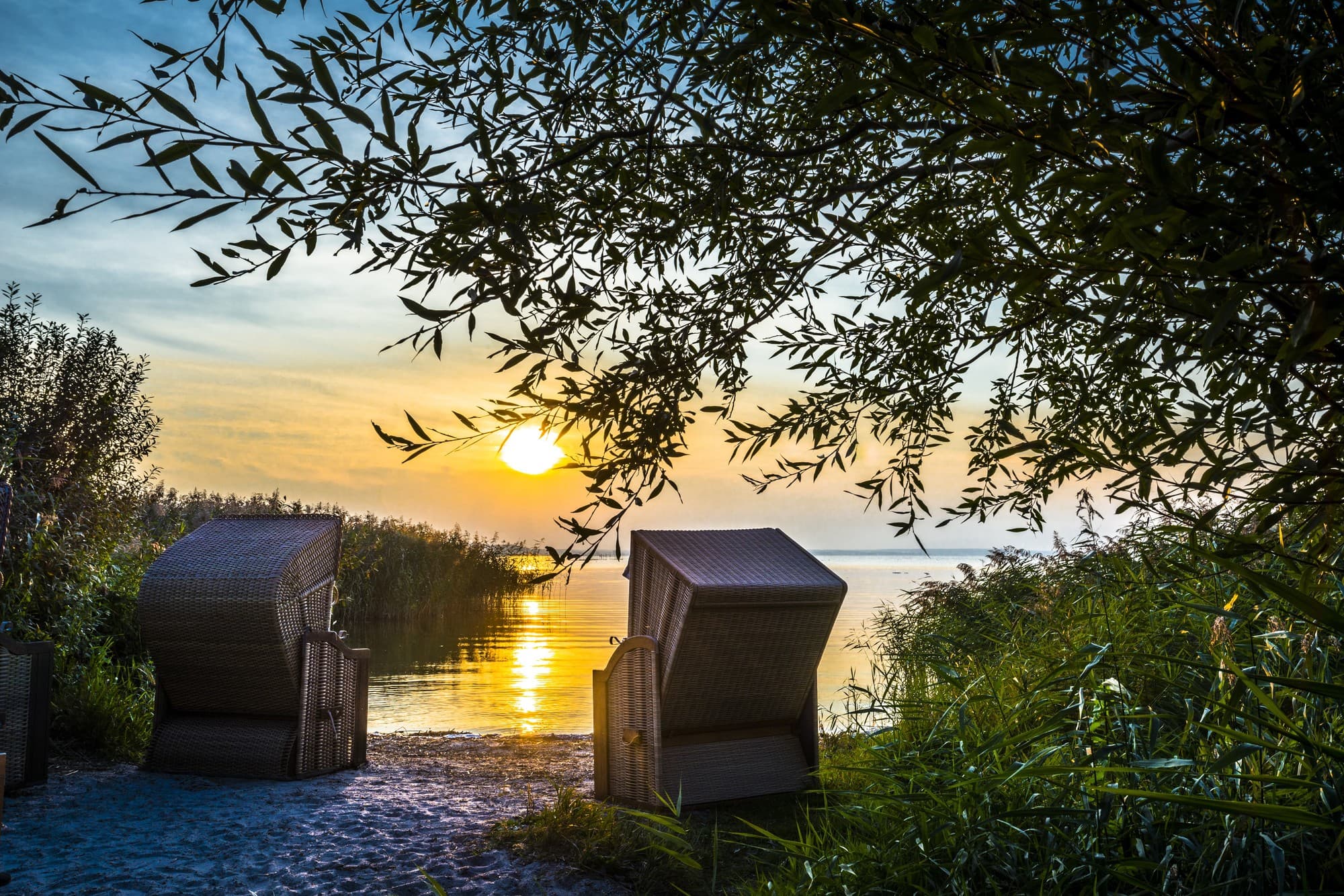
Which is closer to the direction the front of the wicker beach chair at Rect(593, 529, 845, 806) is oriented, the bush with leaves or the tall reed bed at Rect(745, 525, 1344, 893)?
the bush with leaves

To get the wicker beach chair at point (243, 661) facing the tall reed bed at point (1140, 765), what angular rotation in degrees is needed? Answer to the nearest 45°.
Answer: approximately 90° to its right

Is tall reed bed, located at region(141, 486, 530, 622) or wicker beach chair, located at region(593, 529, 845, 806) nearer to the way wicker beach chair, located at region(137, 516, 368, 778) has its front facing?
the tall reed bed

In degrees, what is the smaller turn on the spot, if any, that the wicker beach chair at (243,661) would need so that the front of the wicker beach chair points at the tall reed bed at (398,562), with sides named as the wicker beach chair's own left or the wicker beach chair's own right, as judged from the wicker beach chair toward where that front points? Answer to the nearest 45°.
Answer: approximately 45° to the wicker beach chair's own left

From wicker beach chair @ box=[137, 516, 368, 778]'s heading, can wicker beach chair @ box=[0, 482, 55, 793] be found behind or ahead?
behind

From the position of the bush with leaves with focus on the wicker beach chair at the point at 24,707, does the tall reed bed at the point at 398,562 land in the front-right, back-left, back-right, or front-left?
back-left

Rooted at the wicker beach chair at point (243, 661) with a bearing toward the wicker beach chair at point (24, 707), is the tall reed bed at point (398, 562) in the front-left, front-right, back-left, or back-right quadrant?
back-right

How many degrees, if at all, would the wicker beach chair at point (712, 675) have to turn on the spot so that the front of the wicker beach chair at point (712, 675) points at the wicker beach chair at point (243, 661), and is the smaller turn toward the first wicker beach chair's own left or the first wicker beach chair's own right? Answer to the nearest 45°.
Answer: approximately 45° to the first wicker beach chair's own left
